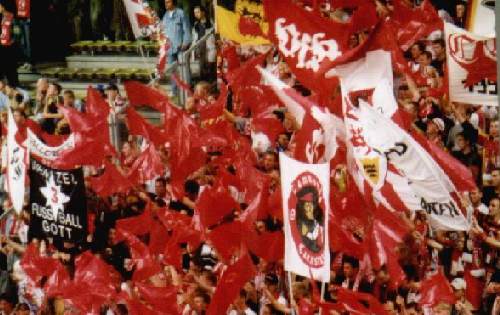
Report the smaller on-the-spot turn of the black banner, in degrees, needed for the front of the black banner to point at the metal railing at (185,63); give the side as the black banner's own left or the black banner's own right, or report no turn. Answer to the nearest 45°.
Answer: approximately 135° to the black banner's own left

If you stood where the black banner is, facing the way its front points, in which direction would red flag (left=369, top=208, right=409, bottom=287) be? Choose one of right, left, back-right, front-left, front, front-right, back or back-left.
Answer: front-left

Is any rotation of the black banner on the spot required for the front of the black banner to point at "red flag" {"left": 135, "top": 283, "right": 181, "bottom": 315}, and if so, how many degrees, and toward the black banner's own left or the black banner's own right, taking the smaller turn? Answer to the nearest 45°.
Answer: approximately 45° to the black banner's own left

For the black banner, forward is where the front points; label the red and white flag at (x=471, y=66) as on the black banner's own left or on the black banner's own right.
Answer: on the black banner's own left

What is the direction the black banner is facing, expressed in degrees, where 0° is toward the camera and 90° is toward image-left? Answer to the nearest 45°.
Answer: approximately 0°

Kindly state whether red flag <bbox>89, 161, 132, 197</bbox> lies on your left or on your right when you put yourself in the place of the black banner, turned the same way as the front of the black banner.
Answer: on your left

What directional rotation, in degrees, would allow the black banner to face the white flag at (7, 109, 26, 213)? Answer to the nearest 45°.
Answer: approximately 135° to its right
